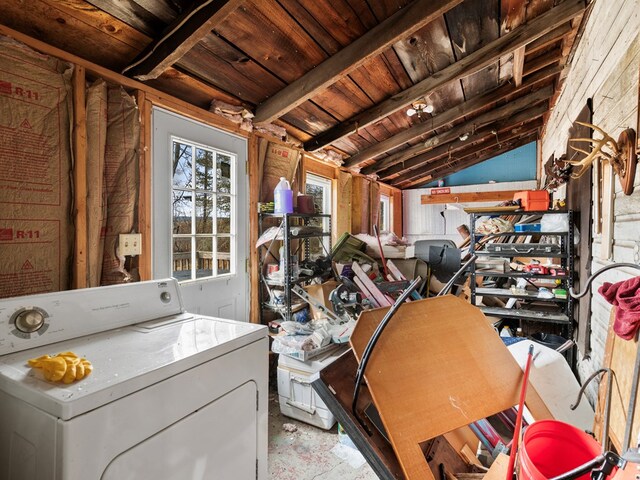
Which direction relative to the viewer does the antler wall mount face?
to the viewer's left

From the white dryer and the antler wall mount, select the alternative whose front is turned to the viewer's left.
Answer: the antler wall mount

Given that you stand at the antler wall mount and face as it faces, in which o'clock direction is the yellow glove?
The yellow glove is roughly at 10 o'clock from the antler wall mount.

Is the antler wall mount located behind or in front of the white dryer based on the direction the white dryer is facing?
in front

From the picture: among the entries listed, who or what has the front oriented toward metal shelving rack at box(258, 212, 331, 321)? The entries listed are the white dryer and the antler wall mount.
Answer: the antler wall mount

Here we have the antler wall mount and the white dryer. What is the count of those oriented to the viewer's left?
1

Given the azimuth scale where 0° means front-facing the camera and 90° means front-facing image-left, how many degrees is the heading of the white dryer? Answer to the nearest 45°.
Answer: approximately 315°

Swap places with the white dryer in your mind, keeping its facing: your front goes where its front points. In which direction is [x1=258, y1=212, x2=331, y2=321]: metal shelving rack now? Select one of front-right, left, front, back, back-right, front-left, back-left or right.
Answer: left

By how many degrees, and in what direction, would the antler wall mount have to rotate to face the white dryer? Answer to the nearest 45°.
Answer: approximately 45° to its left
